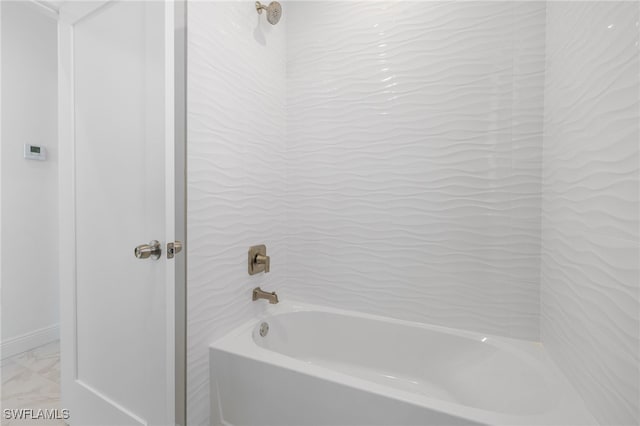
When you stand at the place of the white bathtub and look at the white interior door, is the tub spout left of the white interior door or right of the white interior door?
right

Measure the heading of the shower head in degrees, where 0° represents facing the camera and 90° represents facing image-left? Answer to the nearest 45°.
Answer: approximately 315°
